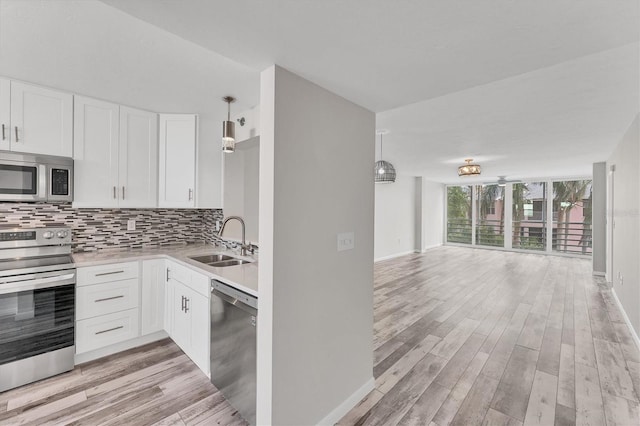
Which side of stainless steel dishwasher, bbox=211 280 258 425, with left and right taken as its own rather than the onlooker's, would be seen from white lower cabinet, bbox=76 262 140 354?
right

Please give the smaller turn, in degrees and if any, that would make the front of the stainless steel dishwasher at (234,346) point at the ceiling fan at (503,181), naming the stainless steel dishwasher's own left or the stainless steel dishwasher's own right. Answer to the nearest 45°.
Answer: approximately 180°

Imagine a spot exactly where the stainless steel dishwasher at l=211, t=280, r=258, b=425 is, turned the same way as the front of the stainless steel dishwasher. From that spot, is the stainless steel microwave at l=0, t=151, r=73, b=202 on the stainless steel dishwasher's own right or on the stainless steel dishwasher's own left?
on the stainless steel dishwasher's own right

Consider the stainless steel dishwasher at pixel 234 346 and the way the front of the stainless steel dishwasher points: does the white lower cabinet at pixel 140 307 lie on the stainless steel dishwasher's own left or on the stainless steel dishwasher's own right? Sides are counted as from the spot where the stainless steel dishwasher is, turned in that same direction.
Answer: on the stainless steel dishwasher's own right

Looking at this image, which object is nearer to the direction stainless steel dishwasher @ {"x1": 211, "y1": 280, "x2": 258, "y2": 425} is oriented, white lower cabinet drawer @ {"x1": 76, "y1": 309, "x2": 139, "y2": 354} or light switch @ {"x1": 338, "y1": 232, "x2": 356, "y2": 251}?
the white lower cabinet drawer

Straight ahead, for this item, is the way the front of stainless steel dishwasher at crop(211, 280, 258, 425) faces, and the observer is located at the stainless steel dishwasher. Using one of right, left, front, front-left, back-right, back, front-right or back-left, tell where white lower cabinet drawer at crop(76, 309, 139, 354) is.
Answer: right

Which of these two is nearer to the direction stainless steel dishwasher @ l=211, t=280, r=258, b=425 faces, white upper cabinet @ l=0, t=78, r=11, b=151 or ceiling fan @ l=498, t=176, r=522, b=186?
the white upper cabinet

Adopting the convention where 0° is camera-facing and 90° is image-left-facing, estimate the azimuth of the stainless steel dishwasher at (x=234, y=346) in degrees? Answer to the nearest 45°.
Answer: approximately 45°

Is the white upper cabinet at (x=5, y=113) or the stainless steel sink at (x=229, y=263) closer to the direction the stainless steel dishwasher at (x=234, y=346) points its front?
the white upper cabinet

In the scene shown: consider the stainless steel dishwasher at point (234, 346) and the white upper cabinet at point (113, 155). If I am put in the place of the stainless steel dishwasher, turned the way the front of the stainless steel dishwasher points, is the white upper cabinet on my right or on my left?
on my right
